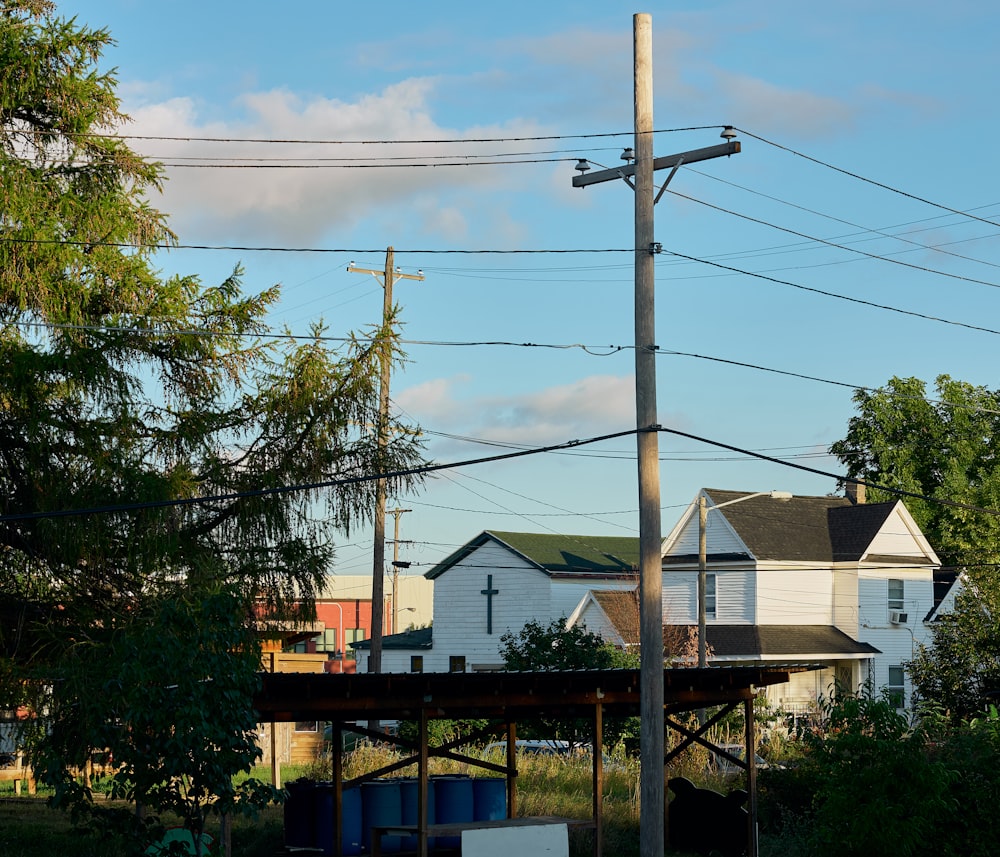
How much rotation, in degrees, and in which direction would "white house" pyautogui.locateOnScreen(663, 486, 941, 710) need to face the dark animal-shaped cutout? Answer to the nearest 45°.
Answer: approximately 45° to its left

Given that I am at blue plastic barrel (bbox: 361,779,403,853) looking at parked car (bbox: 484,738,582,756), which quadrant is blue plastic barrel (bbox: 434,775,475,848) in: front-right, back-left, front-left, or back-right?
front-right

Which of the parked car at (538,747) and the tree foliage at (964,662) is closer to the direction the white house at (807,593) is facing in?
the parked car

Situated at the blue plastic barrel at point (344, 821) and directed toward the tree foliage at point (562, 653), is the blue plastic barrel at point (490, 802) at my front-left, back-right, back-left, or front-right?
front-right

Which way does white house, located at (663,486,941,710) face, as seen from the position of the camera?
facing the viewer and to the left of the viewer

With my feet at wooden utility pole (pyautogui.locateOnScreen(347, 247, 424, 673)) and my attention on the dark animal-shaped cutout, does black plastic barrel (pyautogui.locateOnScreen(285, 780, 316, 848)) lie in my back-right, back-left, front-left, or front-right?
front-right

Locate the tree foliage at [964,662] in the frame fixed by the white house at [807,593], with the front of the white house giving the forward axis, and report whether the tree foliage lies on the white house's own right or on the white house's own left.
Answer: on the white house's own left

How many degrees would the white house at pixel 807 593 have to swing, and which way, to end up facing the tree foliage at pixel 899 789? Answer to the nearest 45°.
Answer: approximately 45° to its left

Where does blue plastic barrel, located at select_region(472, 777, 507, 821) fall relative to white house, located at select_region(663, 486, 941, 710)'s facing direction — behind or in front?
in front
